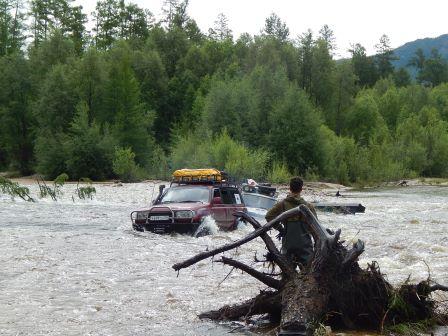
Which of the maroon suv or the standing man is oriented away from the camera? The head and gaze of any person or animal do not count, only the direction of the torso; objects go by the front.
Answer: the standing man

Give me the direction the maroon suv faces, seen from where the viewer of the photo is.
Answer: facing the viewer and to the left of the viewer

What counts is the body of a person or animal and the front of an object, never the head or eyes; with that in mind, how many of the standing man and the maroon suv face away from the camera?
1

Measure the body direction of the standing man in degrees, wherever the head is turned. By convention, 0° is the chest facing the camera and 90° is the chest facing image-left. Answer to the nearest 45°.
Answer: approximately 180°

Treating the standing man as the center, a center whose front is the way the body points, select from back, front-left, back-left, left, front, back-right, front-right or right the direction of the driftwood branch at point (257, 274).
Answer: back-left

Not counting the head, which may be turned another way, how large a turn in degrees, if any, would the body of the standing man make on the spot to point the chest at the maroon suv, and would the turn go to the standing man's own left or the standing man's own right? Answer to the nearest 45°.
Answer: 0° — they already face it

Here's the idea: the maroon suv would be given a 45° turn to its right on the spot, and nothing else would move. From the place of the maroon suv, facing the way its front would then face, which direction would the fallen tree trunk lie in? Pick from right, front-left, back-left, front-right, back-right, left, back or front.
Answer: left

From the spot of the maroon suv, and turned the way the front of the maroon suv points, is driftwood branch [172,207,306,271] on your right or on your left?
on your left
